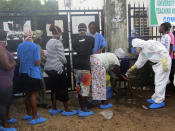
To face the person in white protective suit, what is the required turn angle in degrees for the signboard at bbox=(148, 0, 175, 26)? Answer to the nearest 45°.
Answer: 0° — it already faces them

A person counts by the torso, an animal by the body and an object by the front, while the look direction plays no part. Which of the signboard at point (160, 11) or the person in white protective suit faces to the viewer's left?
the person in white protective suit

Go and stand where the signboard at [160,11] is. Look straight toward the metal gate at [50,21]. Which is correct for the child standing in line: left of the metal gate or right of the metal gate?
left

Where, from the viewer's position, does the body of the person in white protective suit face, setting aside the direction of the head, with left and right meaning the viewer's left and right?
facing to the left of the viewer

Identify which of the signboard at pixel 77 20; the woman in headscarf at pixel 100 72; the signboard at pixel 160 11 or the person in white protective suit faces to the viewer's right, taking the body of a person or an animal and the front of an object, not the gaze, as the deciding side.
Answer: the woman in headscarf

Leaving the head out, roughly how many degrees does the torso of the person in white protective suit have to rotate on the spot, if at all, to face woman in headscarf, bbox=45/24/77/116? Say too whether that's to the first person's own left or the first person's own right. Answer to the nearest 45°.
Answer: approximately 45° to the first person's own left

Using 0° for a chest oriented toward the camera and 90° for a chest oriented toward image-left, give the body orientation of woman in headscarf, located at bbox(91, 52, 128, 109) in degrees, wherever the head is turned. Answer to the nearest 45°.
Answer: approximately 270°

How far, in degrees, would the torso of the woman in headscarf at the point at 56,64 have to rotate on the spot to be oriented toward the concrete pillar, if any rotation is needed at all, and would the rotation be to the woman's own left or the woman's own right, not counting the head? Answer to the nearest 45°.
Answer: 0° — they already face it

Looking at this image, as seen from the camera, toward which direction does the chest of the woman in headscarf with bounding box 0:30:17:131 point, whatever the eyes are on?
to the viewer's right

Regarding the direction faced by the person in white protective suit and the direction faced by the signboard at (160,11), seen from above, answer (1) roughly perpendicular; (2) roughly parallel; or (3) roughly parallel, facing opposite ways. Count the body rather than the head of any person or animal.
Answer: roughly perpendicular

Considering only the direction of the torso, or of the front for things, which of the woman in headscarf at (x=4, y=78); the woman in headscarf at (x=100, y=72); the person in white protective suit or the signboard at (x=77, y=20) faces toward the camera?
the signboard

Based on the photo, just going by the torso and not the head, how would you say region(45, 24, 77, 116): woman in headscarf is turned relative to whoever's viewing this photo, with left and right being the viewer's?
facing away from the viewer and to the right of the viewer
